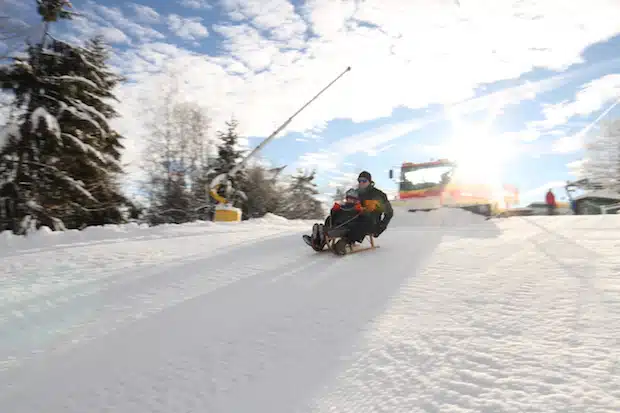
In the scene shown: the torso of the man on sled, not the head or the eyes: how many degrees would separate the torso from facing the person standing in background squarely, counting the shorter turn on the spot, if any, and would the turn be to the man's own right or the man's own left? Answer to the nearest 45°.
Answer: approximately 180°

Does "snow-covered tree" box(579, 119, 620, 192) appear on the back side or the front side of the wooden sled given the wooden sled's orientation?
on the back side

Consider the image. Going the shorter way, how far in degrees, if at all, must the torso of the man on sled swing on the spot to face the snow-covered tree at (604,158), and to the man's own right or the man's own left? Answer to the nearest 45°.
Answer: approximately 180°

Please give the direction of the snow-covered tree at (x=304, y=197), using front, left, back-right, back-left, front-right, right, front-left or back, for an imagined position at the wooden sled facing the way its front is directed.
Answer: back-right

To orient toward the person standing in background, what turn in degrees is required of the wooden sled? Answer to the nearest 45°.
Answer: approximately 180°

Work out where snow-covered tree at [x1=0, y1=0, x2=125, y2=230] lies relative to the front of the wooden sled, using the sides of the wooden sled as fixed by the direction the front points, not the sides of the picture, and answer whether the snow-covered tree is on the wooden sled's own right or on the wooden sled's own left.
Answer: on the wooden sled's own right

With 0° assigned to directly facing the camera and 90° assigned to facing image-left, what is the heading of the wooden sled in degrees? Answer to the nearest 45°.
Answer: approximately 45°

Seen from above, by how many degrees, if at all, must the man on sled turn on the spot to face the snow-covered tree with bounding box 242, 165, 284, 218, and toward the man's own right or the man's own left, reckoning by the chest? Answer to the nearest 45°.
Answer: approximately 135° to the man's own right

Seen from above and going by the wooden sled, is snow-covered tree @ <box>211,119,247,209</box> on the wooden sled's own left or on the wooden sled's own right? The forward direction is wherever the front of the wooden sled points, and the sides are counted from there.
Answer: on the wooden sled's own right
